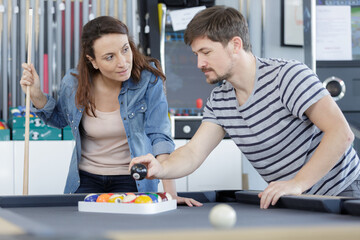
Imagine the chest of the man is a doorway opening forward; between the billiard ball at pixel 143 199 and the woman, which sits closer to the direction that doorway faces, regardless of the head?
the billiard ball

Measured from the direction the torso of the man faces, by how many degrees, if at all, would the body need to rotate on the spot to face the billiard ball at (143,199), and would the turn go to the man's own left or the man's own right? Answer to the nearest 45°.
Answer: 0° — they already face it

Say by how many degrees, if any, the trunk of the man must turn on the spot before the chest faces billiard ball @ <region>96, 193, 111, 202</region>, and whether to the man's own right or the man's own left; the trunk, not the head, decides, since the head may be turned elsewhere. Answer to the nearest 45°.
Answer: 0° — they already face it

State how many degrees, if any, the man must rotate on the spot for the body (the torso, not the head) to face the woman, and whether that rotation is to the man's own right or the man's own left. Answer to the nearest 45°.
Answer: approximately 45° to the man's own right

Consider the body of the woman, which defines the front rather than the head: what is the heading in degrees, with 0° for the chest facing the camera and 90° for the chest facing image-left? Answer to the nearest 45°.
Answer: approximately 0°

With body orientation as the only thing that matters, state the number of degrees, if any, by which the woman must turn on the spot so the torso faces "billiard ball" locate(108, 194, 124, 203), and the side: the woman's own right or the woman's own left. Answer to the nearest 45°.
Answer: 0° — they already face it

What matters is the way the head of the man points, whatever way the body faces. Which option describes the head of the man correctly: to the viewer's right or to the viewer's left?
to the viewer's left

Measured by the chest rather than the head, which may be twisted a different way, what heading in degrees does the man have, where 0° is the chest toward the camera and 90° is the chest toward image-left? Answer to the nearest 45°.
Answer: approximately 45°
